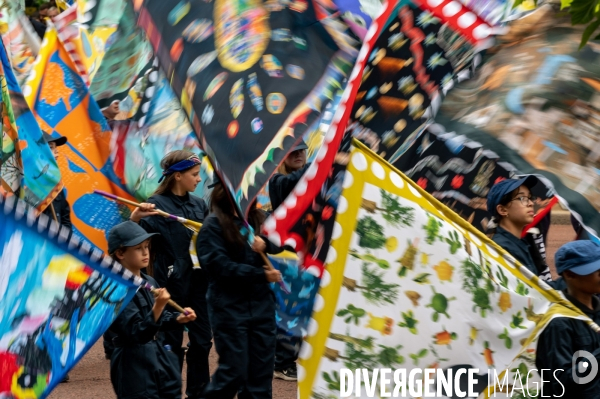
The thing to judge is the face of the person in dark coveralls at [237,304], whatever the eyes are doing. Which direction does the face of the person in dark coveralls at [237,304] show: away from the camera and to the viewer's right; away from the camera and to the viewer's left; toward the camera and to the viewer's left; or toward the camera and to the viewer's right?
away from the camera and to the viewer's right

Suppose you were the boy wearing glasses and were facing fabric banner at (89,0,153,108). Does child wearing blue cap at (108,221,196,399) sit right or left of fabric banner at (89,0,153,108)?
left

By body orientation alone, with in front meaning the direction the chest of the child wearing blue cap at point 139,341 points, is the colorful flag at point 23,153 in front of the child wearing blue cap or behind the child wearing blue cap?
behind
